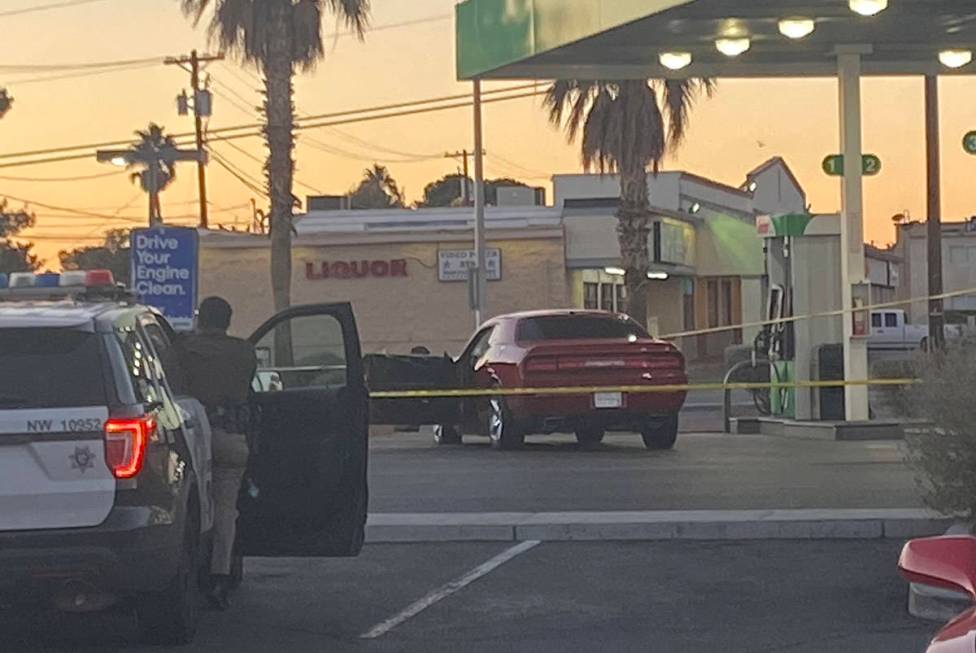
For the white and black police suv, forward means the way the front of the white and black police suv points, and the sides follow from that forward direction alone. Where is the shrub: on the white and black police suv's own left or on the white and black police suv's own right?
on the white and black police suv's own right

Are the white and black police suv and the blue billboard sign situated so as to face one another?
yes

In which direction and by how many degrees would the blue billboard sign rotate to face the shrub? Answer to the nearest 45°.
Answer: approximately 45° to its left

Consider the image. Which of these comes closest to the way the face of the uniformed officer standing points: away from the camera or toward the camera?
away from the camera

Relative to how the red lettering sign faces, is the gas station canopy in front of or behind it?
in front

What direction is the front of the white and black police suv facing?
away from the camera

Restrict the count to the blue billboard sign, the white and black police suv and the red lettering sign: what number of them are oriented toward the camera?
2

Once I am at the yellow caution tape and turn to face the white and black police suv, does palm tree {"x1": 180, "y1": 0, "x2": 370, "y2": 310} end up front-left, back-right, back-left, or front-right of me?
back-right

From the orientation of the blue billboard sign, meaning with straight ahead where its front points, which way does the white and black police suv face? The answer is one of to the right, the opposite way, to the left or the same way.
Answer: the opposite way

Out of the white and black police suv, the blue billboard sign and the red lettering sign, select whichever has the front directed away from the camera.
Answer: the white and black police suv
